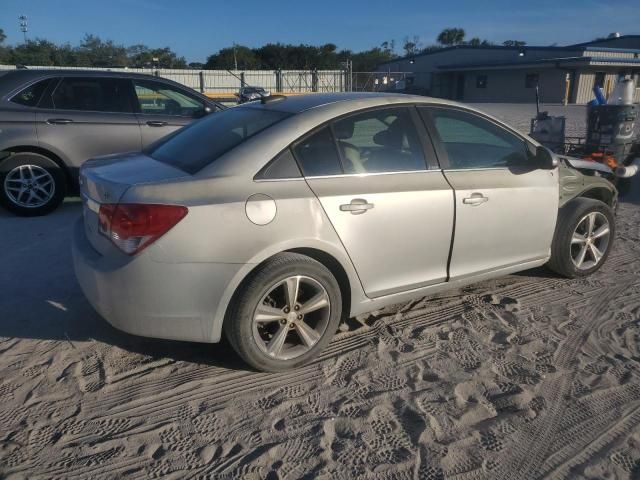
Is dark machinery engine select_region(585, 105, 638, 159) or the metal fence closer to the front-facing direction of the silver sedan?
the dark machinery engine

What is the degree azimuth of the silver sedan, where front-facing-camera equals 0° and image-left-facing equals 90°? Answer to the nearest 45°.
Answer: approximately 225°

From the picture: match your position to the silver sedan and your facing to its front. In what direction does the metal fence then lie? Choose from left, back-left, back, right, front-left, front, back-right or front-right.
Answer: front-left

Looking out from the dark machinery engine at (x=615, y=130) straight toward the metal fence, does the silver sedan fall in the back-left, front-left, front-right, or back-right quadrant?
back-left

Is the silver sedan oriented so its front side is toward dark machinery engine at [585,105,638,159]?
yes

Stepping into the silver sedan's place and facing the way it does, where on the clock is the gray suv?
The gray suv is roughly at 9 o'clock from the silver sedan.

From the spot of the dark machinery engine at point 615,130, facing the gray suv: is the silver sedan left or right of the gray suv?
left

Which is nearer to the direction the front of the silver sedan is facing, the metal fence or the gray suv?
the metal fence
